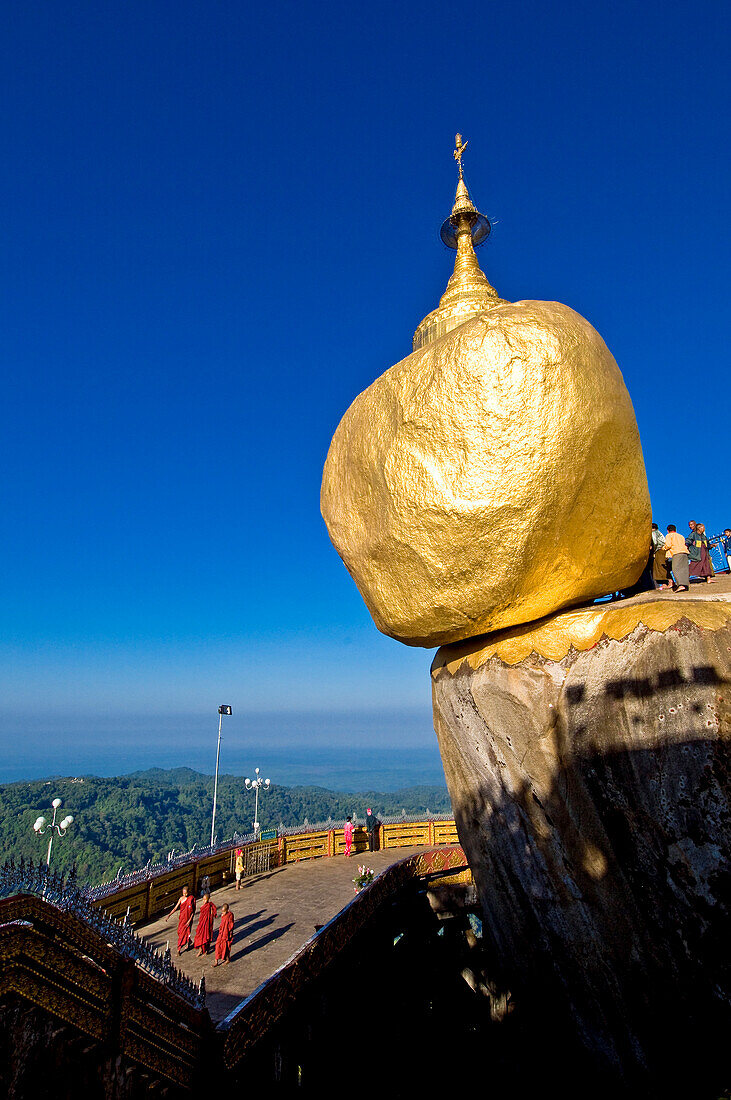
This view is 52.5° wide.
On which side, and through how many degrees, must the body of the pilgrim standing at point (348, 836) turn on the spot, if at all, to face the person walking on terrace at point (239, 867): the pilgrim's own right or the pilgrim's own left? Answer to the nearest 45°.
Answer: approximately 135° to the pilgrim's own left

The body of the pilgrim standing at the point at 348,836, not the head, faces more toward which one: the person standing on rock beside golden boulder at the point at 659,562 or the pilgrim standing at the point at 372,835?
the pilgrim standing

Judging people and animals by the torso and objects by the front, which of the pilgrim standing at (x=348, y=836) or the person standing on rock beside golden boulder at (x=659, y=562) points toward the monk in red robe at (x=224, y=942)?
the person standing on rock beside golden boulder

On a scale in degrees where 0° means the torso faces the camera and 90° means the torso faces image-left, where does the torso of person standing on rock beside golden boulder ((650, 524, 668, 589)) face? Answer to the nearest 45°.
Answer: approximately 90°

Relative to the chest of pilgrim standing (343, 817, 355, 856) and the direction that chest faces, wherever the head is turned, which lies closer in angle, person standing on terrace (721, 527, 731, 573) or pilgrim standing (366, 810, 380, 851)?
the pilgrim standing

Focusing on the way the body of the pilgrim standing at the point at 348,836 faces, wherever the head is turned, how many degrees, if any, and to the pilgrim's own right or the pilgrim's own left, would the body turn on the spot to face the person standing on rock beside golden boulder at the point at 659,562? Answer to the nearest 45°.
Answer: approximately 180°

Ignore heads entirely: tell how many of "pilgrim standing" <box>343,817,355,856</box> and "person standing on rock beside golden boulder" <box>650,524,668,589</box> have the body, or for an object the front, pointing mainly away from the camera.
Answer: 1

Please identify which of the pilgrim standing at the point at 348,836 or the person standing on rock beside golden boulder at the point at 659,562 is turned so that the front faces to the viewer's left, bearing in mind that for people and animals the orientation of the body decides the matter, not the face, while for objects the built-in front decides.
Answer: the person standing on rock beside golden boulder

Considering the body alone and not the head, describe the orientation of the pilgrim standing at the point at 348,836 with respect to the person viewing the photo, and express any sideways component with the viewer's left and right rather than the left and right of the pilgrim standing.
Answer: facing away from the viewer

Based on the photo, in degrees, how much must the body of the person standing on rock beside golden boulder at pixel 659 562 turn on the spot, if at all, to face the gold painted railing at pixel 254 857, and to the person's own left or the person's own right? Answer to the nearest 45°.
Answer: approximately 45° to the person's own right
